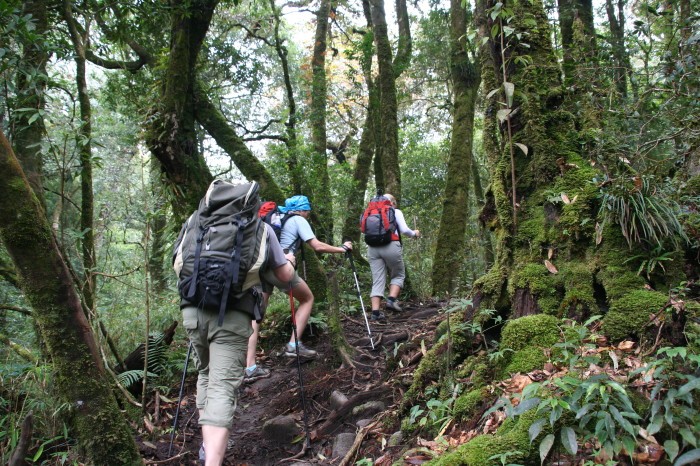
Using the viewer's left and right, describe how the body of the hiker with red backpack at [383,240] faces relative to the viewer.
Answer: facing away from the viewer and to the right of the viewer

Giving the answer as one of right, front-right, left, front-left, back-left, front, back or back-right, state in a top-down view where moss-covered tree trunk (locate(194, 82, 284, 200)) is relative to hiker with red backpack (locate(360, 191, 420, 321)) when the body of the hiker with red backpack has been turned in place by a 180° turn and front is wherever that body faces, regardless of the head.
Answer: front-right

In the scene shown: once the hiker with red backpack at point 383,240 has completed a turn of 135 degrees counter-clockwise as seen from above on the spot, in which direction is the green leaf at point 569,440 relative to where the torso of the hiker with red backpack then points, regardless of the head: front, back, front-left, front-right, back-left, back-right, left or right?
left

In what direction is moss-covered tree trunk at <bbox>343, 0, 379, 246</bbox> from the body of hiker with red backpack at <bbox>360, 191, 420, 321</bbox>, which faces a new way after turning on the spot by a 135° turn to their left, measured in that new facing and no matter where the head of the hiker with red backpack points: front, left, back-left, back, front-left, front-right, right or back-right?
right

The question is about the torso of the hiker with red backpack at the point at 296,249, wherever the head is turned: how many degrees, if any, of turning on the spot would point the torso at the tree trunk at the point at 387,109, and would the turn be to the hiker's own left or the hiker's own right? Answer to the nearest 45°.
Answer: approximately 45° to the hiker's own left

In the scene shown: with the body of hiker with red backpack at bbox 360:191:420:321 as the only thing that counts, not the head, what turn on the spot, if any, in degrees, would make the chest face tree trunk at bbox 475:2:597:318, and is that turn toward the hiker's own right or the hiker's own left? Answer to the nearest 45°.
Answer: approximately 135° to the hiker's own right

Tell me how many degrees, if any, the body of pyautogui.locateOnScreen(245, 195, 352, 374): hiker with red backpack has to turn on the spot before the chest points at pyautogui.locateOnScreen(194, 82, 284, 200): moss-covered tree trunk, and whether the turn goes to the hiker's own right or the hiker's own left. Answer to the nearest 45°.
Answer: approximately 90° to the hiker's own left

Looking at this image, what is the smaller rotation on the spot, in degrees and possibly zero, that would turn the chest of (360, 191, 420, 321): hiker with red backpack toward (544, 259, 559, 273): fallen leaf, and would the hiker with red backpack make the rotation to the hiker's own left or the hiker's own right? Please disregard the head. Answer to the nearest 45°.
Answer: approximately 135° to the hiker's own right

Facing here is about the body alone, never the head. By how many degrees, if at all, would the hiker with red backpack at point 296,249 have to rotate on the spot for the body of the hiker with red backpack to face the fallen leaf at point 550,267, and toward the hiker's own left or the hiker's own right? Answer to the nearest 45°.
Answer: approximately 45° to the hiker's own right

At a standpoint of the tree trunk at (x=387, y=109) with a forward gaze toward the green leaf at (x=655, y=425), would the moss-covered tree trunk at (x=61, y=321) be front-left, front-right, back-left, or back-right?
front-right

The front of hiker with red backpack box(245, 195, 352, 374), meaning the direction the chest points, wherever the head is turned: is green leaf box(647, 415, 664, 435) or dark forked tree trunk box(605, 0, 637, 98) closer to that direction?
the dark forked tree trunk

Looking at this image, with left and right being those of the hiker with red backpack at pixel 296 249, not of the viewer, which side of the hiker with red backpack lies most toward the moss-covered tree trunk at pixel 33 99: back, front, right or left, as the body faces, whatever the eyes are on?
back

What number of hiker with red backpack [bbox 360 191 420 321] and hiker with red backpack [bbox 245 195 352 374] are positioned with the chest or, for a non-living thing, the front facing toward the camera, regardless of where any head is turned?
0
